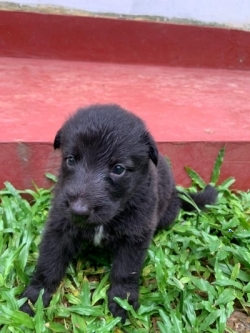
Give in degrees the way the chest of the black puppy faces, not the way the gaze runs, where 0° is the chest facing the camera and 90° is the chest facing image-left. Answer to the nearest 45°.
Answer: approximately 45°
